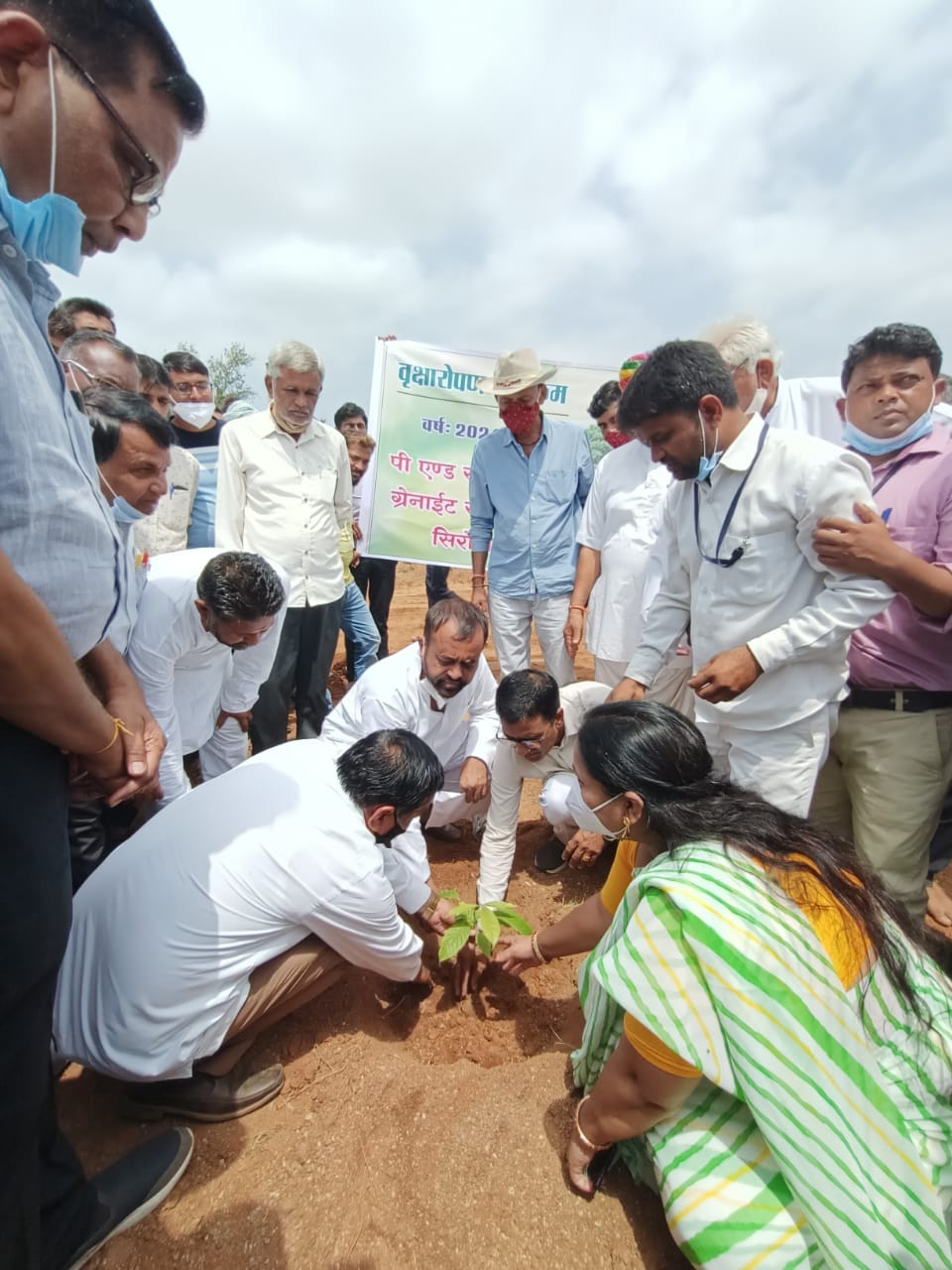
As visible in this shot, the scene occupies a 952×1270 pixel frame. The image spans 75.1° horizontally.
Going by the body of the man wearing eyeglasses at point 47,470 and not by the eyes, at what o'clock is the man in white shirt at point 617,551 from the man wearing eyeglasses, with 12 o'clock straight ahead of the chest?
The man in white shirt is roughly at 11 o'clock from the man wearing eyeglasses.

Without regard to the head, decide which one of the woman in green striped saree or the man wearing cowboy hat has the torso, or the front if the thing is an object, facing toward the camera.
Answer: the man wearing cowboy hat

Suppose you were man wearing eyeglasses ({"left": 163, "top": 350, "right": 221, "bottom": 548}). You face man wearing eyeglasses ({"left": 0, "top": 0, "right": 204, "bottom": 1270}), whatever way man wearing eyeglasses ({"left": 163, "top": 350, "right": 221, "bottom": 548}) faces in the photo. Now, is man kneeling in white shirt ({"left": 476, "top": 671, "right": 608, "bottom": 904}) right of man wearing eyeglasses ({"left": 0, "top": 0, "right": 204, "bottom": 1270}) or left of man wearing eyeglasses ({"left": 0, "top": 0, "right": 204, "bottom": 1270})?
left

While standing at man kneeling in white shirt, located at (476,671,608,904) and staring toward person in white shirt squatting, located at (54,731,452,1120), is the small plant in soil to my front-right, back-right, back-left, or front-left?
front-left

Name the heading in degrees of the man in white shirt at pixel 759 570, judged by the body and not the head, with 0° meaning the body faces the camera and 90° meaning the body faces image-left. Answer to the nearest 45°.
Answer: approximately 45°

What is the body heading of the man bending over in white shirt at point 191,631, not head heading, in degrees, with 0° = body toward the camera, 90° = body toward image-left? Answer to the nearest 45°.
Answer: approximately 315°

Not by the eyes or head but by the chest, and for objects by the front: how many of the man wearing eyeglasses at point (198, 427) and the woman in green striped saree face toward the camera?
1

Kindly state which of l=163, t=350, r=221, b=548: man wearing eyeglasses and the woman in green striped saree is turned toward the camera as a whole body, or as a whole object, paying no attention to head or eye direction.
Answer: the man wearing eyeglasses

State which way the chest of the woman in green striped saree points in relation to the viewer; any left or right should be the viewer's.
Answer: facing away from the viewer and to the left of the viewer

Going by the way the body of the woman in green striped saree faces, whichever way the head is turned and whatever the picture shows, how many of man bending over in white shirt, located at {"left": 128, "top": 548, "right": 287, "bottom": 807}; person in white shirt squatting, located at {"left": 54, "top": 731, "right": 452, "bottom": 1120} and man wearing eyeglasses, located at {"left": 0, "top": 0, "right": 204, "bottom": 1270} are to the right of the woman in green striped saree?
0

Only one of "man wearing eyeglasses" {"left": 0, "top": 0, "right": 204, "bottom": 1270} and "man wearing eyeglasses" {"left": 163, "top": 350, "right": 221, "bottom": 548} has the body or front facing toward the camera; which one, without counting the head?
"man wearing eyeglasses" {"left": 163, "top": 350, "right": 221, "bottom": 548}

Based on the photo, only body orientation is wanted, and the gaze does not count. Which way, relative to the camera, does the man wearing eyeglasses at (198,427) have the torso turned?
toward the camera

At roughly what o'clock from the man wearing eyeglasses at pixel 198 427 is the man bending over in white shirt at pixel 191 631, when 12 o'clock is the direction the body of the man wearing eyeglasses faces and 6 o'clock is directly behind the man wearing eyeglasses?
The man bending over in white shirt is roughly at 12 o'clock from the man wearing eyeglasses.

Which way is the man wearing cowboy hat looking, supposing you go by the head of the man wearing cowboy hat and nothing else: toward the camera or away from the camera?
toward the camera

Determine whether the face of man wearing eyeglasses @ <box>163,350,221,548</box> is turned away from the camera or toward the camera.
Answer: toward the camera

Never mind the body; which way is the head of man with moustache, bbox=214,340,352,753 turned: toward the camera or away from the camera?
toward the camera

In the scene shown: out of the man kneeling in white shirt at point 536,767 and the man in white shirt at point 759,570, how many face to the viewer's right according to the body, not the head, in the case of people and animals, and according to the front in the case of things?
0

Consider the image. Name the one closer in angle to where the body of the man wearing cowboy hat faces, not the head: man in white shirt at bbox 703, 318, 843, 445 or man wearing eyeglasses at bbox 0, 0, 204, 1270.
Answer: the man wearing eyeglasses

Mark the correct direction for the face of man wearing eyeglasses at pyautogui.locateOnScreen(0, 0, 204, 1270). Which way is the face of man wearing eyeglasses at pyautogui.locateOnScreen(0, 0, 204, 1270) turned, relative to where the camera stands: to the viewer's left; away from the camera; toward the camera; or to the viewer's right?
to the viewer's right
